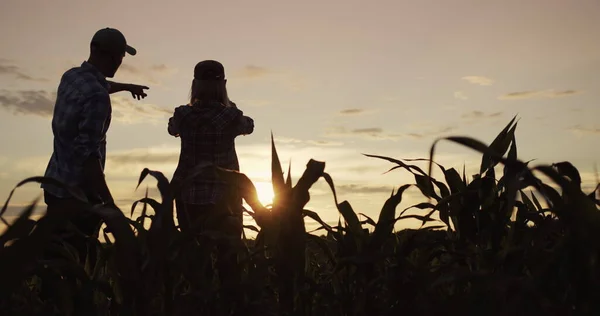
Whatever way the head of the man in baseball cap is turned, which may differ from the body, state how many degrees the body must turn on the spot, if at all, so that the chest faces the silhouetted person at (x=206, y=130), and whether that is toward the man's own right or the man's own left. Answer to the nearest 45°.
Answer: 0° — they already face them

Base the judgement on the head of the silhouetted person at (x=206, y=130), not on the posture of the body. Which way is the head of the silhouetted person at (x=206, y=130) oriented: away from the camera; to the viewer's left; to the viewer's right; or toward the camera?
away from the camera

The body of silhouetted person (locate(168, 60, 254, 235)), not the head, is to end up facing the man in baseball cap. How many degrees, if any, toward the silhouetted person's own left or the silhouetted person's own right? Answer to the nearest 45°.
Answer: approximately 135° to the silhouetted person's own left

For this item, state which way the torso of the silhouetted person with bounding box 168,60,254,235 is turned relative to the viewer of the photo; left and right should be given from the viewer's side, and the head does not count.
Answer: facing away from the viewer

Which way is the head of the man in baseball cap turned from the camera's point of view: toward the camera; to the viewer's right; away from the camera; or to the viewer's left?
to the viewer's right

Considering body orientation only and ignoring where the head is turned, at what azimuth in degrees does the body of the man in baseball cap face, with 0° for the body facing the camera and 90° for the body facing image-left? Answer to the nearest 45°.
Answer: approximately 225°

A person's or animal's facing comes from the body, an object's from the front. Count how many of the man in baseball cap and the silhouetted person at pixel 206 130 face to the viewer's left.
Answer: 0
